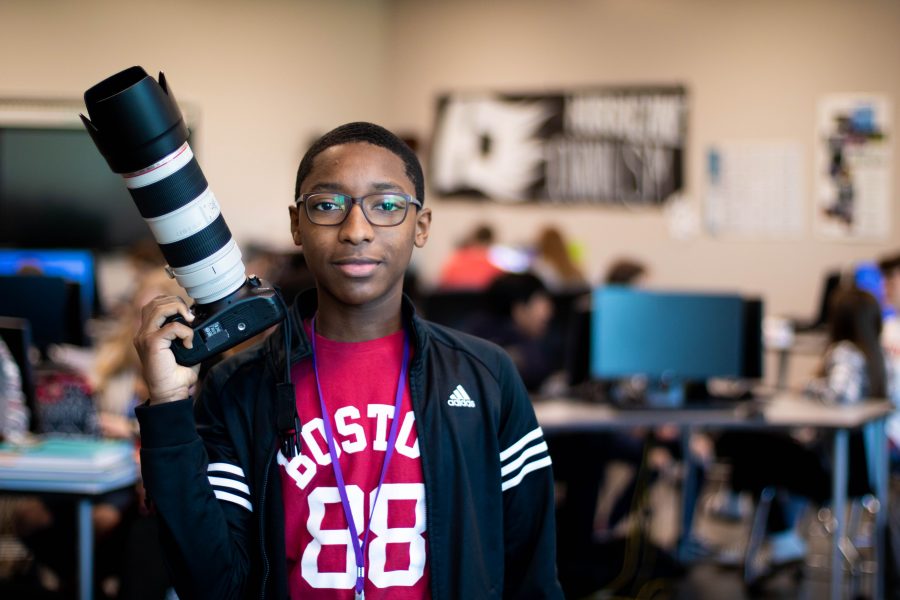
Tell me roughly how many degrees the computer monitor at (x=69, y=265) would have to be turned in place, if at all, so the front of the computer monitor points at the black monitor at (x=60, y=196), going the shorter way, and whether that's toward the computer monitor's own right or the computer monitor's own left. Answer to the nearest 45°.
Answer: approximately 180°

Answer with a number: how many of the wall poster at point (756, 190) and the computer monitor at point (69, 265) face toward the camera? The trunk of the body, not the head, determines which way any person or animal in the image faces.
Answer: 2

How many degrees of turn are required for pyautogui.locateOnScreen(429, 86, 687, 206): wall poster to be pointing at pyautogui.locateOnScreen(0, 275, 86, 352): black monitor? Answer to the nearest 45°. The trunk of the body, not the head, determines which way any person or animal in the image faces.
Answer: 0° — it already faces it

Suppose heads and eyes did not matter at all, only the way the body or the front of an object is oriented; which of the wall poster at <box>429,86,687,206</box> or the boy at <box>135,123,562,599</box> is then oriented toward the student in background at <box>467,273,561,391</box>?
the wall poster

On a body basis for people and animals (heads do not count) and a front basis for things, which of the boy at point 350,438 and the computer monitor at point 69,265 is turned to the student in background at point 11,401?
the computer monitor

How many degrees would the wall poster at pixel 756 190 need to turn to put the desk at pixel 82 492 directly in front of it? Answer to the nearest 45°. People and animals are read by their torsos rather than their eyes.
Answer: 0° — it already faces it

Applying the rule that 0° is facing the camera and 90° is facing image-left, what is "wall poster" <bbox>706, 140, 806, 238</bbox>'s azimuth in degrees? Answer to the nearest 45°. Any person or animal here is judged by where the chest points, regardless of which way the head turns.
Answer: approximately 0°

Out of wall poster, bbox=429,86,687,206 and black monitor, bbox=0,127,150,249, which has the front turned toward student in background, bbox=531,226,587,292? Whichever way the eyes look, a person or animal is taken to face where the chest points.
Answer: the wall poster

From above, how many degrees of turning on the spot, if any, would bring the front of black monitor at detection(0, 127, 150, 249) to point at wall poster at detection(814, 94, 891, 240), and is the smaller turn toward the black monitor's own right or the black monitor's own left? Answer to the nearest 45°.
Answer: approximately 90° to the black monitor's own left

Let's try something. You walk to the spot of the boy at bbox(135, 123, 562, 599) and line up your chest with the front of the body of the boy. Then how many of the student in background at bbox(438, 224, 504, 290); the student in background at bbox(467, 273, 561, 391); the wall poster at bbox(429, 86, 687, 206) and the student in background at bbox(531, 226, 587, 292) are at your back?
4

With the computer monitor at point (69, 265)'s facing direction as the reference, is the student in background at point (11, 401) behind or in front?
in front
